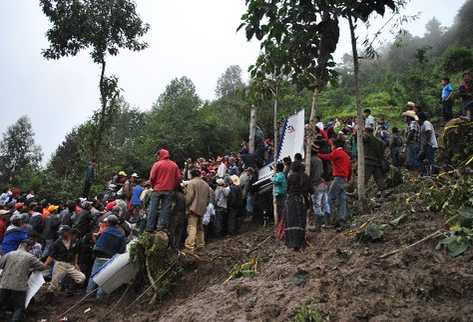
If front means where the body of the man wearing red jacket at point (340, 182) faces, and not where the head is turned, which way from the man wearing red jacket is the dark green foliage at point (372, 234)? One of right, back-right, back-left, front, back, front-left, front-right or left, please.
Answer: back-left

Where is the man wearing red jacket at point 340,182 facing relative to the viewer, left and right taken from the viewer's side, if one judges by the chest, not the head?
facing away from the viewer and to the left of the viewer

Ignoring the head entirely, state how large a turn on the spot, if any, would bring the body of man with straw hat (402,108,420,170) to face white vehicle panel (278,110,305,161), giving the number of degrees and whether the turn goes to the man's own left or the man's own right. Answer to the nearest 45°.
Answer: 0° — they already face it

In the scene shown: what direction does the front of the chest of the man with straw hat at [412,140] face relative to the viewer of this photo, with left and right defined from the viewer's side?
facing to the left of the viewer

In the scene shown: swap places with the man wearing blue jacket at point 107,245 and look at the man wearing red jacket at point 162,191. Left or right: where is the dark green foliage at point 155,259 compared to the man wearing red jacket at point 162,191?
right

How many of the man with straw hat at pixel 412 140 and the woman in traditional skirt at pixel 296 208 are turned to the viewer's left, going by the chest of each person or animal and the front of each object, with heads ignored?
1

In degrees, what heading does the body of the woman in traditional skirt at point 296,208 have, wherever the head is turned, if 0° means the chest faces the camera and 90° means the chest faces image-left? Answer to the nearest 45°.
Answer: approximately 180°

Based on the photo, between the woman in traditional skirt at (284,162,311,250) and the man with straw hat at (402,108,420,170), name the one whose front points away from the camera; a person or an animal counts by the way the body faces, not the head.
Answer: the woman in traditional skirt

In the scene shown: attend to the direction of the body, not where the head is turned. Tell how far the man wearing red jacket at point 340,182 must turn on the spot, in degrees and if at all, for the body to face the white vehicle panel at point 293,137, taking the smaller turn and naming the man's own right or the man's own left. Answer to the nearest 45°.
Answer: approximately 45° to the man's own right

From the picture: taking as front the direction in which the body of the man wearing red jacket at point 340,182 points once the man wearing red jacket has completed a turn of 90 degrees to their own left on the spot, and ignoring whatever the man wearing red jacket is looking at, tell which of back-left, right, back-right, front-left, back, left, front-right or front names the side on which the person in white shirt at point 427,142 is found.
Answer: back
